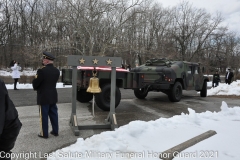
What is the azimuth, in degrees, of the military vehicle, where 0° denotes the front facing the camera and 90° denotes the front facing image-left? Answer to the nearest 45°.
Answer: approximately 225°

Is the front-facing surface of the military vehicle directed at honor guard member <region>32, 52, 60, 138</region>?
no

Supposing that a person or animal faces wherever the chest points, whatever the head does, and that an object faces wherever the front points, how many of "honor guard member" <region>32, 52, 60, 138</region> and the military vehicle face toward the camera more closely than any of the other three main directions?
0

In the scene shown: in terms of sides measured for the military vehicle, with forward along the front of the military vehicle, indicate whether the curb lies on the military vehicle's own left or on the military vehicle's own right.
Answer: on the military vehicle's own right

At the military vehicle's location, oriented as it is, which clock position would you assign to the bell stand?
The bell stand is roughly at 5 o'clock from the military vehicle.

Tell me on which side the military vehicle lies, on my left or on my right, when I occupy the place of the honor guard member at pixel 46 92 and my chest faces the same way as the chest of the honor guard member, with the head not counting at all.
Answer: on my right
